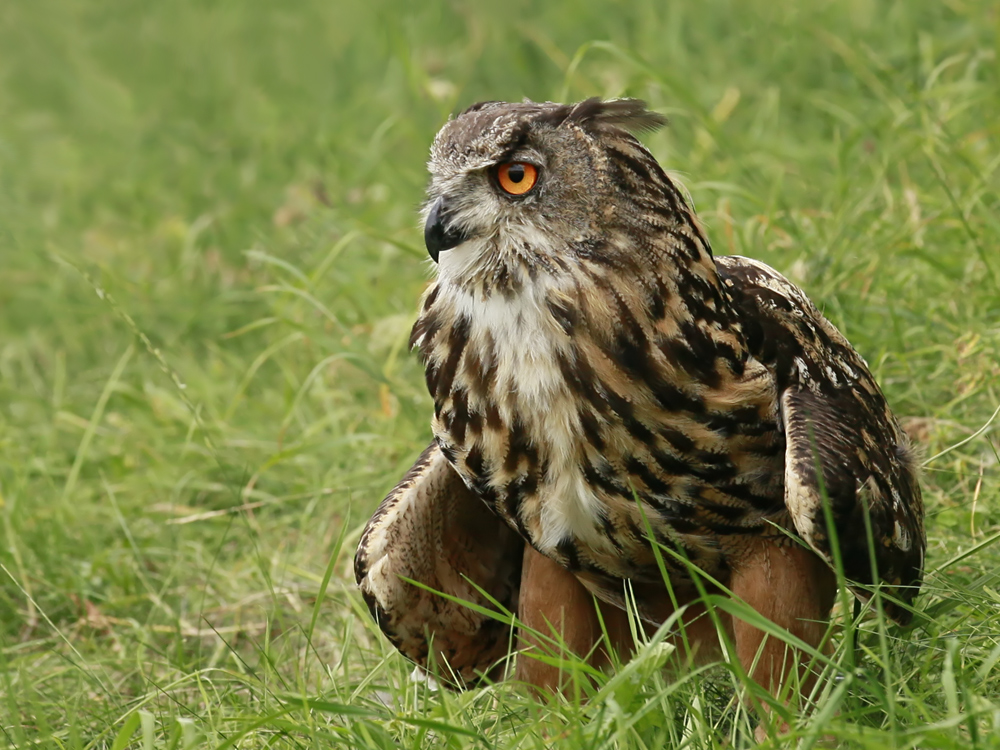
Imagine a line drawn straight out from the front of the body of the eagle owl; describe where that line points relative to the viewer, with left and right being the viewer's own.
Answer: facing the viewer and to the left of the viewer
